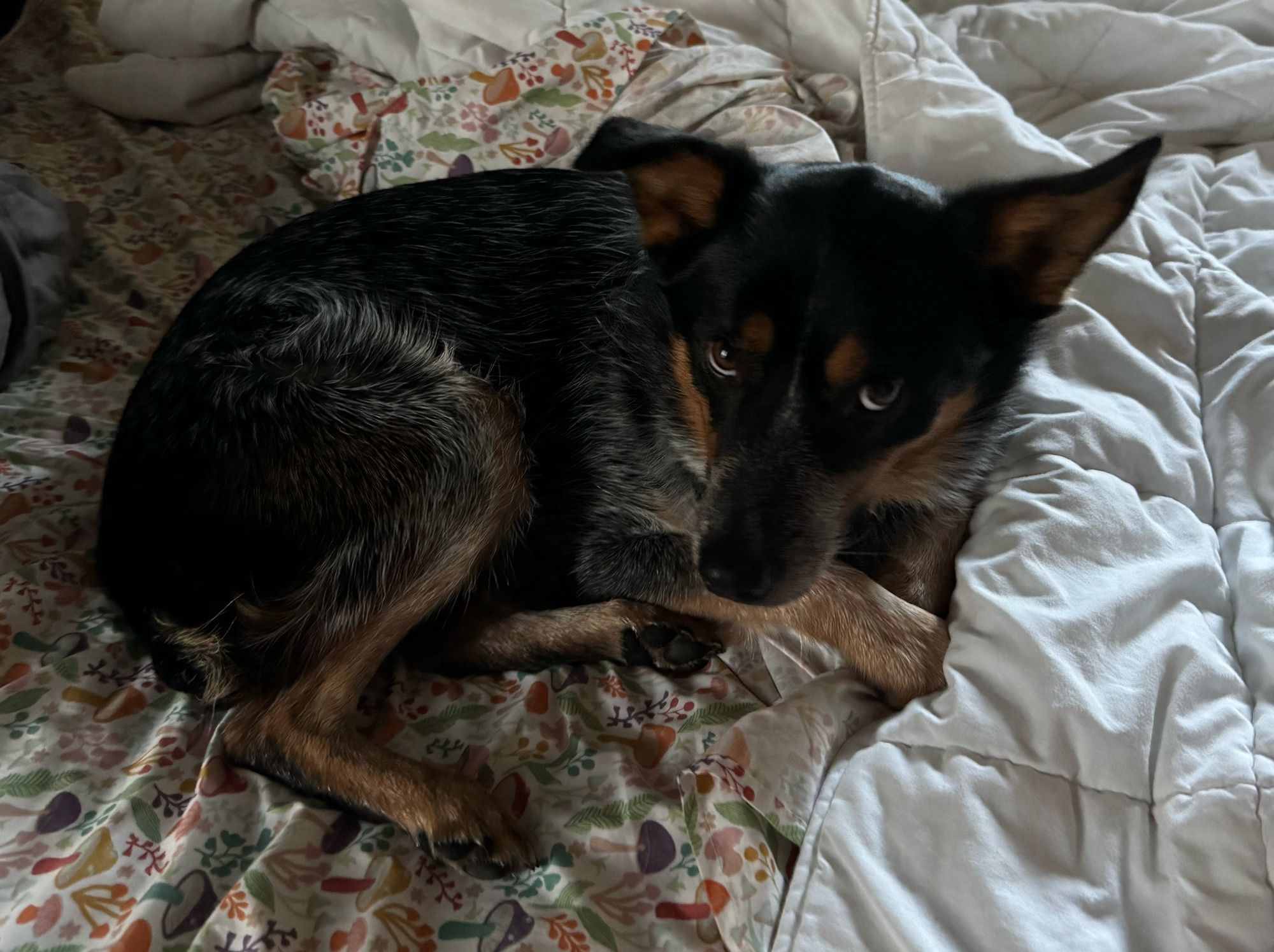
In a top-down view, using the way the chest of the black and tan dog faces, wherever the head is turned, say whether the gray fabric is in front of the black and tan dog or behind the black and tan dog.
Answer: behind

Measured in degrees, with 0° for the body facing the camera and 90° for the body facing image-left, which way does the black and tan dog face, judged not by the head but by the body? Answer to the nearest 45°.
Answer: approximately 270°

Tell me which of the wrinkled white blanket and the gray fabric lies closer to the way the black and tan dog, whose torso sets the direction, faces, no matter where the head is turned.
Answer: the wrinkled white blanket
